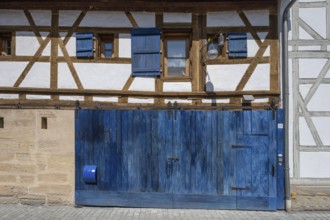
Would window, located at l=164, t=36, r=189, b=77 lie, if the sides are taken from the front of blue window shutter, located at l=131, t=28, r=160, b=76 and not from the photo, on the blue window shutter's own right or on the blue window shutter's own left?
on the blue window shutter's own left

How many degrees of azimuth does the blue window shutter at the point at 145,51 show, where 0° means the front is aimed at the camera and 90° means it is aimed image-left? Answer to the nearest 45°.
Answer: approximately 0°
